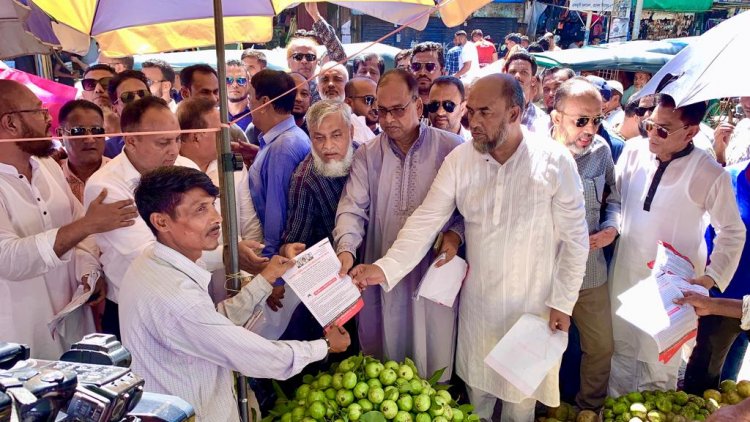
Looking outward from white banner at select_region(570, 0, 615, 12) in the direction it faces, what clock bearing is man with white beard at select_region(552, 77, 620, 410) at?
The man with white beard is roughly at 12 o'clock from the white banner.

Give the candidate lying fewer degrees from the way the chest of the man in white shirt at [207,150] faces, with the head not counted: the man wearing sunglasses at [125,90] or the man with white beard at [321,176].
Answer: the man with white beard

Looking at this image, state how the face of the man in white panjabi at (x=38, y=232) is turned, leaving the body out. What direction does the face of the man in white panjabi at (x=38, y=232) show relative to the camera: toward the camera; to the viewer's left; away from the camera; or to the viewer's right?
to the viewer's right

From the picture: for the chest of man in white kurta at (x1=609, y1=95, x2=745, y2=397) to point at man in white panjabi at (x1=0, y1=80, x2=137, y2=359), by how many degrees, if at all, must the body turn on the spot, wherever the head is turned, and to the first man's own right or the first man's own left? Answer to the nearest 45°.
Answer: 0° — they already face them

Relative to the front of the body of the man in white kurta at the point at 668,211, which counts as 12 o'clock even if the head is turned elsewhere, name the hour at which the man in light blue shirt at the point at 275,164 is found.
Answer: The man in light blue shirt is roughly at 1 o'clock from the man in white kurta.

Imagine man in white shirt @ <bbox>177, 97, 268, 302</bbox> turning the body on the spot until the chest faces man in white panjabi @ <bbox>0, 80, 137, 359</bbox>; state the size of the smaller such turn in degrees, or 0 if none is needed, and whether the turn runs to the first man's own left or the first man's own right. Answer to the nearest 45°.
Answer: approximately 135° to the first man's own right

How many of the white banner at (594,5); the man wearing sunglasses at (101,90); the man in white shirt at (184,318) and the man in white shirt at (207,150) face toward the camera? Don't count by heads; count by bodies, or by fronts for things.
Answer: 2

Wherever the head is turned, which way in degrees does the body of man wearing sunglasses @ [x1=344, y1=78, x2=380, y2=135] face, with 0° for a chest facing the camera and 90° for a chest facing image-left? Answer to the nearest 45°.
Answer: approximately 315°

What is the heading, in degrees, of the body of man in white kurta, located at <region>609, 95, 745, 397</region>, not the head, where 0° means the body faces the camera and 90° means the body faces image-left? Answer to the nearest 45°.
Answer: approximately 45°

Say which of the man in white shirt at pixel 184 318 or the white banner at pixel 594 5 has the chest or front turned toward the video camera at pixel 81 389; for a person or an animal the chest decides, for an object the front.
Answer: the white banner

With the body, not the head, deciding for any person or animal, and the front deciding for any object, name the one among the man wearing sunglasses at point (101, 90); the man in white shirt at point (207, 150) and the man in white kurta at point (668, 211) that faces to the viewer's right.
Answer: the man in white shirt

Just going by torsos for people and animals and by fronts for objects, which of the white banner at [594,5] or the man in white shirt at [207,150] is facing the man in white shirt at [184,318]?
the white banner

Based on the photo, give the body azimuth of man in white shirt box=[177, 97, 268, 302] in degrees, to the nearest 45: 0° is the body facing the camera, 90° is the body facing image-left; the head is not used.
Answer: approximately 270°

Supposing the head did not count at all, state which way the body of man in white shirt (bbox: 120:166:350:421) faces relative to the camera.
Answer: to the viewer's right

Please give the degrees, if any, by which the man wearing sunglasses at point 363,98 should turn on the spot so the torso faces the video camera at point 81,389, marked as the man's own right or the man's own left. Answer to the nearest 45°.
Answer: approximately 45° to the man's own right
